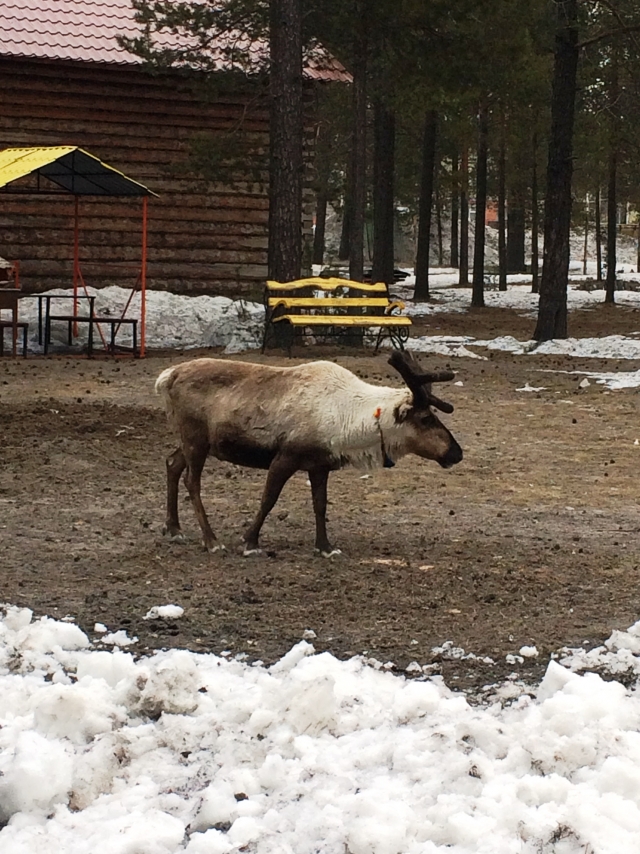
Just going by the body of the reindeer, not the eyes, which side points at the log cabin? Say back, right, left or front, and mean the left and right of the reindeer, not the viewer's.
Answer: left

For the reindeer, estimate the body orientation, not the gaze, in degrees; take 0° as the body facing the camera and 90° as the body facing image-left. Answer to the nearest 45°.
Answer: approximately 270°

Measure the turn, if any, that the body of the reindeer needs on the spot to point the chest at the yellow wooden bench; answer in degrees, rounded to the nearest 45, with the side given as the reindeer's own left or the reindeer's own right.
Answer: approximately 90° to the reindeer's own left
